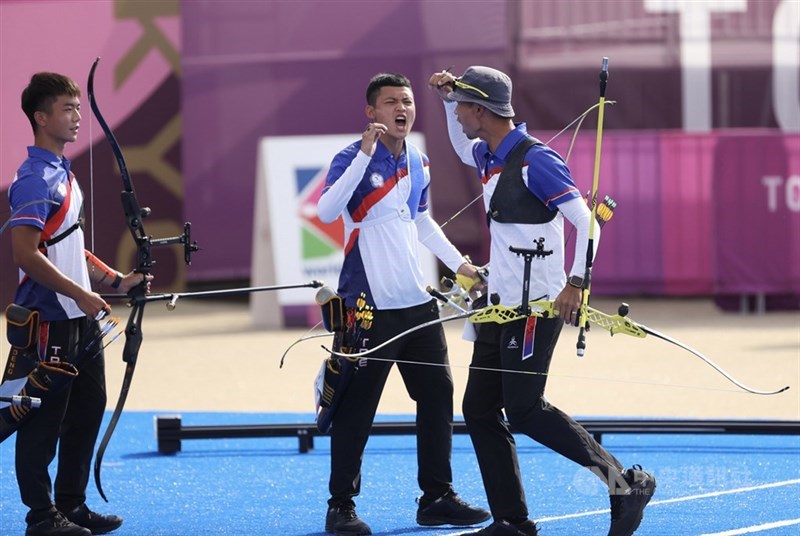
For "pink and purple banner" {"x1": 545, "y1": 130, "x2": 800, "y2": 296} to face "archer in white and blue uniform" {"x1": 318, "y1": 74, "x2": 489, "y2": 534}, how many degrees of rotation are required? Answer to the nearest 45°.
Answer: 0° — it already faces them

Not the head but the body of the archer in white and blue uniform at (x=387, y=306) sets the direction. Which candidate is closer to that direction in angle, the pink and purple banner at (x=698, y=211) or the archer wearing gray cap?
the archer wearing gray cap

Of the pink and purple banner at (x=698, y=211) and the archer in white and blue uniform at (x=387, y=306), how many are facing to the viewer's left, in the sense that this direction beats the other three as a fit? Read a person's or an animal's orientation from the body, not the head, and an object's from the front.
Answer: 0

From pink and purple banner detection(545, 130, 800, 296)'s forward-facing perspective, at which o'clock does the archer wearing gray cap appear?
The archer wearing gray cap is roughly at 12 o'clock from the pink and purple banner.

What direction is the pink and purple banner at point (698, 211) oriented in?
toward the camera

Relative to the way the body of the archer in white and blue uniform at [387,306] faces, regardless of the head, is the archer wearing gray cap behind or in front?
in front

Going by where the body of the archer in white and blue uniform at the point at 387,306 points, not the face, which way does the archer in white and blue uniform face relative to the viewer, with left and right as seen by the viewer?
facing the viewer and to the right of the viewer

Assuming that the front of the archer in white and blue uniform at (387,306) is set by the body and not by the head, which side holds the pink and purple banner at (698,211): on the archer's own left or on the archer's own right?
on the archer's own left
